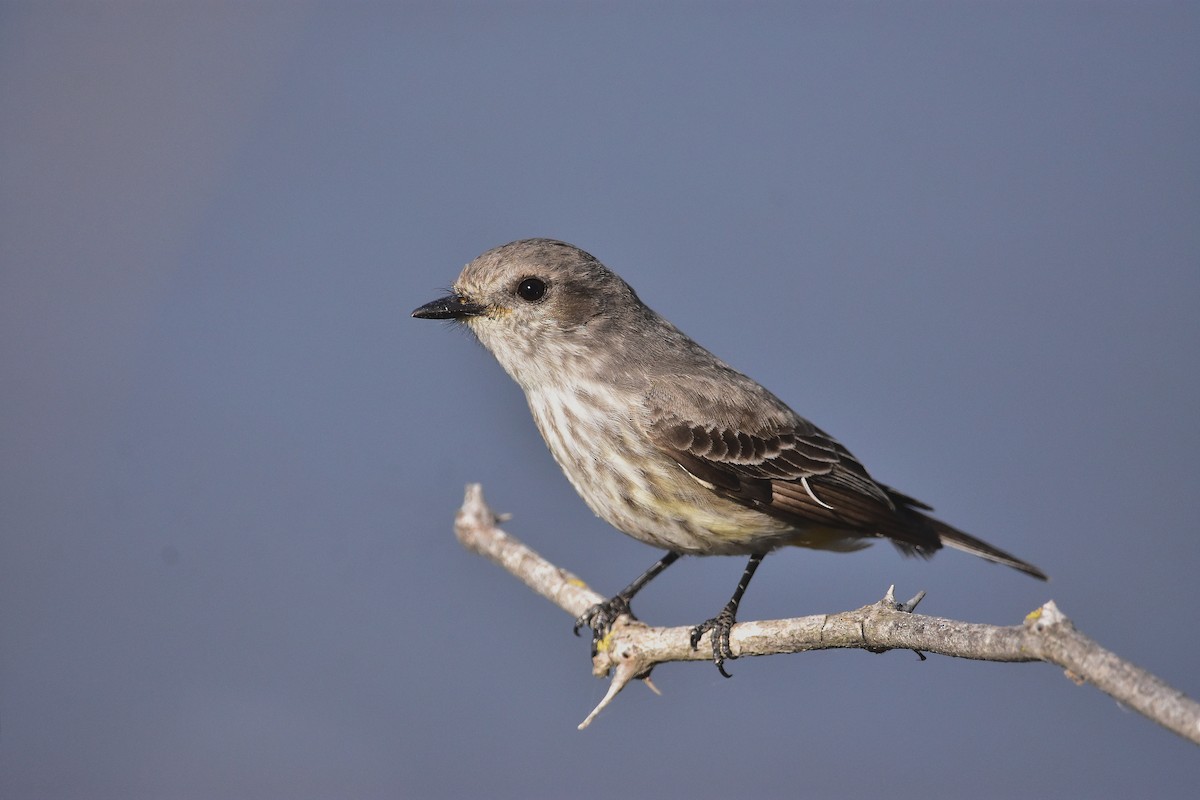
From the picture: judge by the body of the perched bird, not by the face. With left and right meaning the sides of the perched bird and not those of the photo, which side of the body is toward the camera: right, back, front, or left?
left
